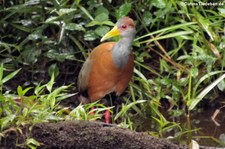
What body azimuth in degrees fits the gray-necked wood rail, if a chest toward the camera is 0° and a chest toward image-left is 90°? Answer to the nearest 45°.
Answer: approximately 315°
